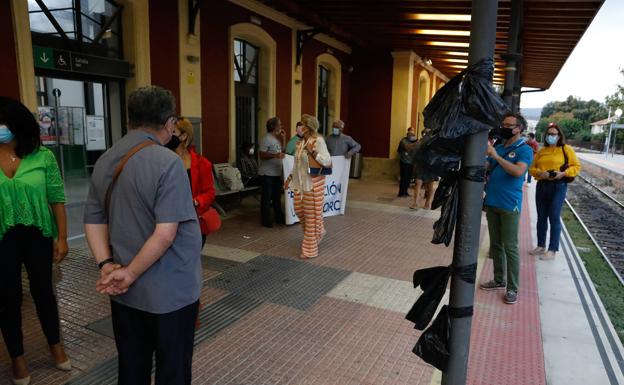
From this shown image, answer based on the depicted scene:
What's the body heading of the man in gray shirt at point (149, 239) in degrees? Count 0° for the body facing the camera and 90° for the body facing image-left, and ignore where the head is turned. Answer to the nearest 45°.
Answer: approximately 225°

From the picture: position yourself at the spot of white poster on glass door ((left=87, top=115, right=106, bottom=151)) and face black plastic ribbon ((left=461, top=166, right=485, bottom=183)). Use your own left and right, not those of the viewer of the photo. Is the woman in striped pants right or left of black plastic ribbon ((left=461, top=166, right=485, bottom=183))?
left

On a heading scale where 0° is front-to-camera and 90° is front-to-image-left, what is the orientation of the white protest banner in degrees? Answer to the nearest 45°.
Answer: approximately 0°

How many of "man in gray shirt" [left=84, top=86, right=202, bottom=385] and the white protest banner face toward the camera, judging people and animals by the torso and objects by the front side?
1

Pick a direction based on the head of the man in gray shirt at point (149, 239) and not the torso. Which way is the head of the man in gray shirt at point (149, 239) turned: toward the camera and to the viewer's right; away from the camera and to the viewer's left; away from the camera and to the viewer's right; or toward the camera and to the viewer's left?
away from the camera and to the viewer's right

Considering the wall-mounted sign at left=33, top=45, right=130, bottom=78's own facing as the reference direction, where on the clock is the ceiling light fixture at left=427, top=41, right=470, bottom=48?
The ceiling light fixture is roughly at 10 o'clock from the wall-mounted sign.

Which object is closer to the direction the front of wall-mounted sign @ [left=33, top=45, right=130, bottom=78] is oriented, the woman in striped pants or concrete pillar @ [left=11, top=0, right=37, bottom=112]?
the woman in striped pants

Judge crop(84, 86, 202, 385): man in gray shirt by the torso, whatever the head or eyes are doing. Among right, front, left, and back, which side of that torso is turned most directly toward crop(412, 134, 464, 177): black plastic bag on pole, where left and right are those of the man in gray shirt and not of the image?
right

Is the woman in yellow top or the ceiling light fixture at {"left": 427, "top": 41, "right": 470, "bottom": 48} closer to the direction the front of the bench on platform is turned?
the woman in yellow top

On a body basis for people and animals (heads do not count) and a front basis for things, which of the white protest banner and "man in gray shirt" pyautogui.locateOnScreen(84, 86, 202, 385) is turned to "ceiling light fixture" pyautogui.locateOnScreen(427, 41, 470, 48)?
the man in gray shirt

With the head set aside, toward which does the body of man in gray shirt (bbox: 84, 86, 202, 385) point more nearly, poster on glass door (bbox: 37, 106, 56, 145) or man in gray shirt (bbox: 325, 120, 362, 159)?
the man in gray shirt

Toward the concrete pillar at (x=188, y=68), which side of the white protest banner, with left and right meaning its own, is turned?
right
